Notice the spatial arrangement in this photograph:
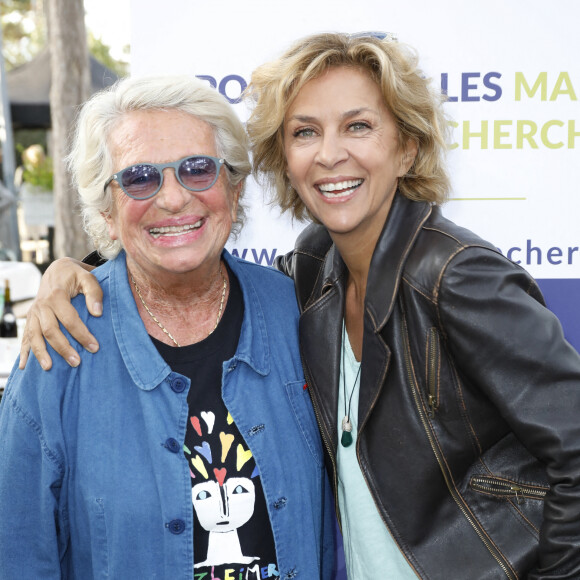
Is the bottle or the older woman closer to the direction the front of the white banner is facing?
the older woman

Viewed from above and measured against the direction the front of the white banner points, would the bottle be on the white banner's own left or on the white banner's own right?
on the white banner's own right

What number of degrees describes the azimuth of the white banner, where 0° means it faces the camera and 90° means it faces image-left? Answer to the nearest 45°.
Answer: approximately 0°
